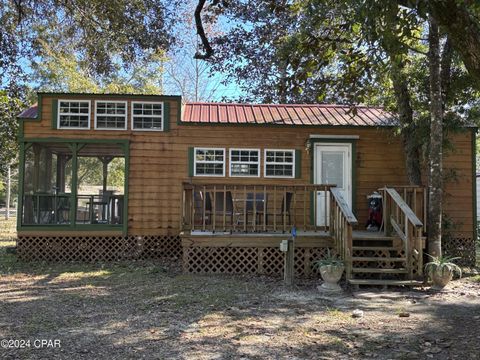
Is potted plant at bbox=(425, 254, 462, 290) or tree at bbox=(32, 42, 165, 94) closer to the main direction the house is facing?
the potted plant

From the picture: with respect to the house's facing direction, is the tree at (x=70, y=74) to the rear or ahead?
to the rear

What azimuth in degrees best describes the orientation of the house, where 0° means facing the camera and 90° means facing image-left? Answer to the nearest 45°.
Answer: approximately 0°

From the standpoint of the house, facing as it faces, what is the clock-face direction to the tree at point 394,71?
The tree is roughly at 10 o'clock from the house.

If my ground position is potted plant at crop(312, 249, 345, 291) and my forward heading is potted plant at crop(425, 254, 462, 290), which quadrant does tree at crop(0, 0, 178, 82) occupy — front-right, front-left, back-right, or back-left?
back-left

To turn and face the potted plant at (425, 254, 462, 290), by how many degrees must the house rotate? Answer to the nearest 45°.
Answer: approximately 45° to its left
